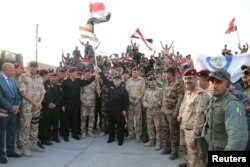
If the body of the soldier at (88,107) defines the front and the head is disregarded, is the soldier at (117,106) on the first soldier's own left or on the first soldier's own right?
on the first soldier's own left

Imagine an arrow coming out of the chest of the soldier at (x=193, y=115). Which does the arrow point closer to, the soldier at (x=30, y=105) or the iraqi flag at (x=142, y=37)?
the soldier

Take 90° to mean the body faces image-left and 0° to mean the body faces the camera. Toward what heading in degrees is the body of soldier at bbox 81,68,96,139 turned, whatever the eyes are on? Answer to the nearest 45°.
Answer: approximately 0°

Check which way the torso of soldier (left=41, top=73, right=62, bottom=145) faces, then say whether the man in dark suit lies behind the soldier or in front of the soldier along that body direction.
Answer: in front

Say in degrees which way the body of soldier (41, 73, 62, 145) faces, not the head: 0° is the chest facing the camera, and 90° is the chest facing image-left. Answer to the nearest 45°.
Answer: approximately 0°

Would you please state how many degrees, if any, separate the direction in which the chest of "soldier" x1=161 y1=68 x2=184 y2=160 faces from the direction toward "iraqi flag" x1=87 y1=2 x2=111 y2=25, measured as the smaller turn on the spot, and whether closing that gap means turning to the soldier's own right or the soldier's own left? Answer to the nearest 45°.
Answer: approximately 90° to the soldier's own right

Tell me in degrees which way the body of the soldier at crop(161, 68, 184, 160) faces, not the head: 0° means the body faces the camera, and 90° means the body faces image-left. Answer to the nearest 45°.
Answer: approximately 45°
